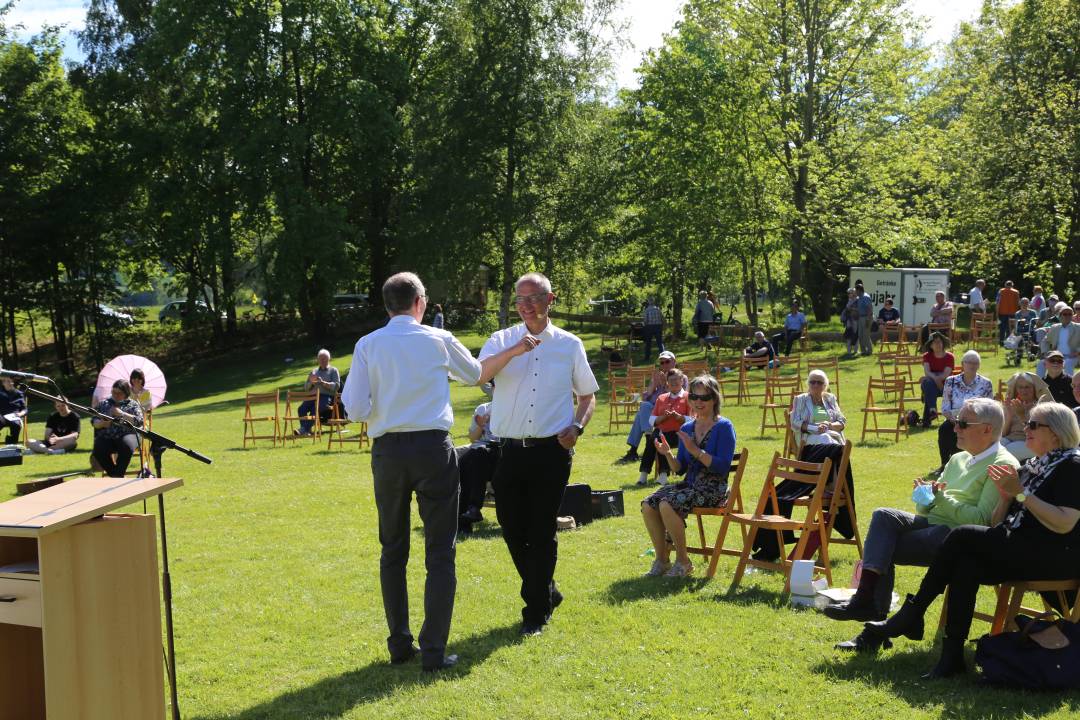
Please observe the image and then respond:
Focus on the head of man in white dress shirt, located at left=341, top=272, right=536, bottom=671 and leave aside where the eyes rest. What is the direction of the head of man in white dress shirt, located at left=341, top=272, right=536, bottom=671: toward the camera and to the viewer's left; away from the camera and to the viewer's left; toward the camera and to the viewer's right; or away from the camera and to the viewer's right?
away from the camera and to the viewer's right

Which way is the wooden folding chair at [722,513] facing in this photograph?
to the viewer's left

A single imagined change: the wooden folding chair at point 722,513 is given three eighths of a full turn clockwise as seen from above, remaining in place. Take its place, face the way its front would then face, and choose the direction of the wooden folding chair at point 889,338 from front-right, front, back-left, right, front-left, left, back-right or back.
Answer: front-left

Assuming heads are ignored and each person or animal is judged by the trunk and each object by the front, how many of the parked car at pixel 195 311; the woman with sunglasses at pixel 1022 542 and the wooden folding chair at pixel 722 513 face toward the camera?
0

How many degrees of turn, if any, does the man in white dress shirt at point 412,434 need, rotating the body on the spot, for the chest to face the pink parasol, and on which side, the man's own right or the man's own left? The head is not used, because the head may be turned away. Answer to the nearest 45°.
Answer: approximately 90° to the man's own left

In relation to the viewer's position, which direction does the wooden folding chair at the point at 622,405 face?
facing the viewer and to the left of the viewer

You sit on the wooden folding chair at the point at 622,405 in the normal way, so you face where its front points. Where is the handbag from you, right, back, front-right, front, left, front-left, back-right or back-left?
front-left

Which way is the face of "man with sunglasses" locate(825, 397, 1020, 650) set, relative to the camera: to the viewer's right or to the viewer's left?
to the viewer's left

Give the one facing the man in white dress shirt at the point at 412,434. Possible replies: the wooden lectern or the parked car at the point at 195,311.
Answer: the wooden lectern
